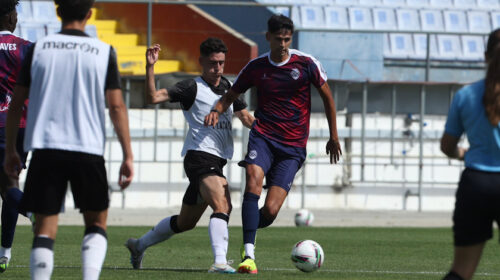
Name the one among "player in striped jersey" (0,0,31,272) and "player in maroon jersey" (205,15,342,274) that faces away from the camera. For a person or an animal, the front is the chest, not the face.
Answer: the player in striped jersey

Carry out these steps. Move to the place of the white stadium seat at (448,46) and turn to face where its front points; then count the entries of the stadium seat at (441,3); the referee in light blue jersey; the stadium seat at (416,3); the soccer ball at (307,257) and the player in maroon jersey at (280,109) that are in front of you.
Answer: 3

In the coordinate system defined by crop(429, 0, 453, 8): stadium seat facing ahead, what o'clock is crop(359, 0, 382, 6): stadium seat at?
crop(359, 0, 382, 6): stadium seat is roughly at 2 o'clock from crop(429, 0, 453, 8): stadium seat.

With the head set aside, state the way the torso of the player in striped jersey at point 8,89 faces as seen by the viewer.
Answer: away from the camera

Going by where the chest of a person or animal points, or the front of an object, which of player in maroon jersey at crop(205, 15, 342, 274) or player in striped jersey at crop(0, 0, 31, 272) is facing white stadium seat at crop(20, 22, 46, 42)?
the player in striped jersey

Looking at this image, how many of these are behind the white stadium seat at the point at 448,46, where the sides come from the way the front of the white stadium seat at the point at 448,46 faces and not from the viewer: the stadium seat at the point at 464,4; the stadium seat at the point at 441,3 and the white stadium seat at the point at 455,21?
3
